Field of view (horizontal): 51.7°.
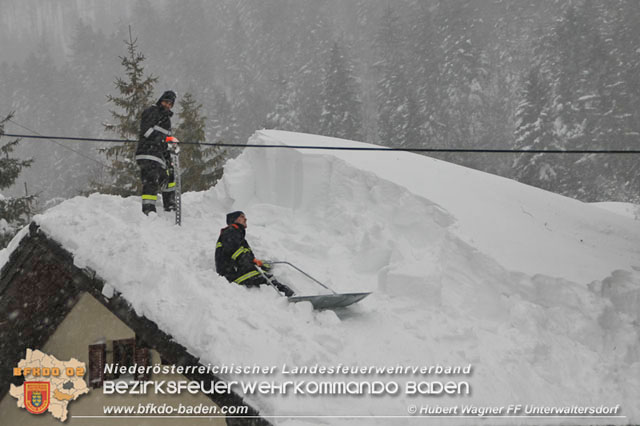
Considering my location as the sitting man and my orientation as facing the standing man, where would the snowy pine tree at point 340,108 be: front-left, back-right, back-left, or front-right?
front-right

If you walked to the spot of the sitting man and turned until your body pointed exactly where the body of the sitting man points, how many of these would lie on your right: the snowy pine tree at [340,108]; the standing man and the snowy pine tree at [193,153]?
0

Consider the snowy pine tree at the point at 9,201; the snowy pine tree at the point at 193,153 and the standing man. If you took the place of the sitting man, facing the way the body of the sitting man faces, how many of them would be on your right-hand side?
0

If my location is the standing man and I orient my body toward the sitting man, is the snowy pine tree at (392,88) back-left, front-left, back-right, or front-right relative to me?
back-left

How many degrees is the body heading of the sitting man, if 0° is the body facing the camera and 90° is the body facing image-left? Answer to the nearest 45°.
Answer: approximately 270°

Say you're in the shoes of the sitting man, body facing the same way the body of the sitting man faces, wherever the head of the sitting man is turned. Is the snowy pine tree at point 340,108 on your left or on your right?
on your left

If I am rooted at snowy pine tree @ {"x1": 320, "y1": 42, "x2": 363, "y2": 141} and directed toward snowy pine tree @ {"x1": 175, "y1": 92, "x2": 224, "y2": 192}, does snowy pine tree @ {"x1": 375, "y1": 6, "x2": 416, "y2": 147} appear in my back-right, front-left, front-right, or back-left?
back-left

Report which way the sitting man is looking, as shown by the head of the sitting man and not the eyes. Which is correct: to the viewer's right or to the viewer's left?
to the viewer's right

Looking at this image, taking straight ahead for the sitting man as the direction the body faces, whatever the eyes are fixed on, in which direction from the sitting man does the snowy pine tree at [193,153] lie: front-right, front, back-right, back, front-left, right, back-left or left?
left

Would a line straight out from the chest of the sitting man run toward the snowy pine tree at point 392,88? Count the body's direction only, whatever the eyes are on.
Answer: no

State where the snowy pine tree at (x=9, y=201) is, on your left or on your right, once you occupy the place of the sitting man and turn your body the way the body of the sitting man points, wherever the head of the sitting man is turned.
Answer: on your left

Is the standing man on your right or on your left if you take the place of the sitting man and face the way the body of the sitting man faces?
on your left
